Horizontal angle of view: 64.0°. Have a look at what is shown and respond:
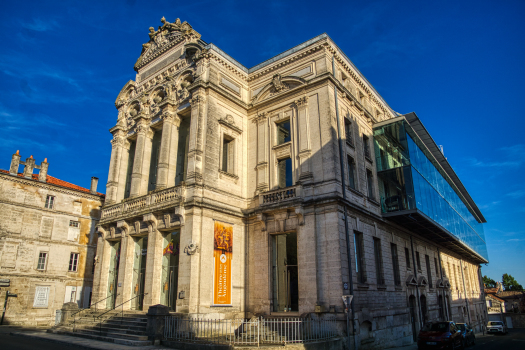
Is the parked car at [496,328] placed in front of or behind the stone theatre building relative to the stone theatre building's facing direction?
behind

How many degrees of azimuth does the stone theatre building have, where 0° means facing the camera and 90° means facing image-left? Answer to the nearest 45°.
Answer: approximately 45°

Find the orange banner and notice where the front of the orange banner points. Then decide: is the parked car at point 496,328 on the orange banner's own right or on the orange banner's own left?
on the orange banner's own left

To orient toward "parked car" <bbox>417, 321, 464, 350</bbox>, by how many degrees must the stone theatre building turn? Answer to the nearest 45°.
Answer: approximately 135° to its left

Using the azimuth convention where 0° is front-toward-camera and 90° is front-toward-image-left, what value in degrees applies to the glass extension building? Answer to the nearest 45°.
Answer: approximately 315°

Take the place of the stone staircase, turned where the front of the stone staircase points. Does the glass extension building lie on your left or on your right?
on your left

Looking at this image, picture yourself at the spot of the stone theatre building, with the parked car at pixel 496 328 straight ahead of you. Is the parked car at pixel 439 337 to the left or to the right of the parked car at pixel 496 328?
right

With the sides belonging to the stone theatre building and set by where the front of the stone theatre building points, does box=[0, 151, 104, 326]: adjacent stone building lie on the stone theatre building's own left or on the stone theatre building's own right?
on the stone theatre building's own right
